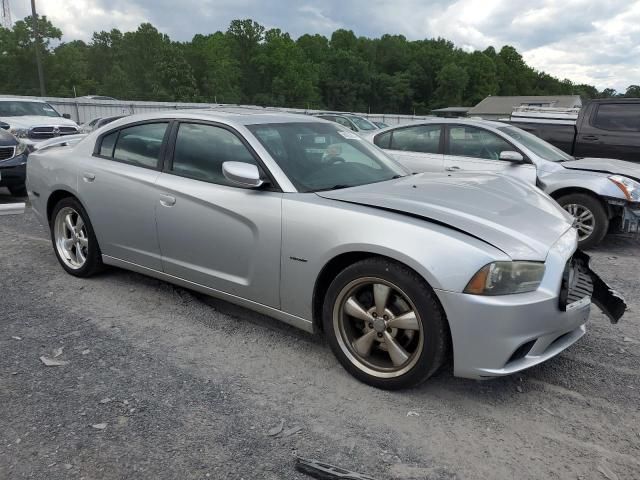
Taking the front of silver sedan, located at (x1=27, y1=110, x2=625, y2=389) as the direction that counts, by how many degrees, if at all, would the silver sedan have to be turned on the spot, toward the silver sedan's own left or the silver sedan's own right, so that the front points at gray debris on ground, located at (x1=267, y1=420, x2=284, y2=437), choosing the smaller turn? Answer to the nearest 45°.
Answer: approximately 45° to the silver sedan's own right

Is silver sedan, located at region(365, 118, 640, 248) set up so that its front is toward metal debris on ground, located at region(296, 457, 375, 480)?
no

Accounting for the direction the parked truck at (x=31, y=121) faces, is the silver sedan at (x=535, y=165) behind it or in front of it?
in front

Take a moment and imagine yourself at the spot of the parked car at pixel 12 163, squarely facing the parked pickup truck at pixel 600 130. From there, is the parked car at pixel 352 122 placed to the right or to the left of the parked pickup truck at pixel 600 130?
left

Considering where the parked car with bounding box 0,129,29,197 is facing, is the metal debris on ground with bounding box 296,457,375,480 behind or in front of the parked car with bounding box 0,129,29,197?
in front

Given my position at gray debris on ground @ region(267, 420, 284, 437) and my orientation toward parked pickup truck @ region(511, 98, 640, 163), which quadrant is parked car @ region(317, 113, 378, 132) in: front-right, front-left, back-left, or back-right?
front-left

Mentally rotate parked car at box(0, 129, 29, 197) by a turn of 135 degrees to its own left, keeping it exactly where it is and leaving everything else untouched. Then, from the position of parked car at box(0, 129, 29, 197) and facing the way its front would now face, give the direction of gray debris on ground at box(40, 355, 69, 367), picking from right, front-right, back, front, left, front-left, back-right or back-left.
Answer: back

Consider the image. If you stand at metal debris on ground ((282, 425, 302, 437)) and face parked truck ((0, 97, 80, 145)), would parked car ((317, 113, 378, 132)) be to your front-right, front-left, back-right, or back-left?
front-right

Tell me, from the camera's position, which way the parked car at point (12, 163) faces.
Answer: facing the viewer and to the right of the viewer

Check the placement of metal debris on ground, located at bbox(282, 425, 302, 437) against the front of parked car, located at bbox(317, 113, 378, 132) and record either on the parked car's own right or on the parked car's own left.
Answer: on the parked car's own right

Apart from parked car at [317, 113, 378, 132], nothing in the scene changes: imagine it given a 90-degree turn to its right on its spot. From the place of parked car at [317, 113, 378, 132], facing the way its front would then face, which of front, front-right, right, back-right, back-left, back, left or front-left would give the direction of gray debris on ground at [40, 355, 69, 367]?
front-left

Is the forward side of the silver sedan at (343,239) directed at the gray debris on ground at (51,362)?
no

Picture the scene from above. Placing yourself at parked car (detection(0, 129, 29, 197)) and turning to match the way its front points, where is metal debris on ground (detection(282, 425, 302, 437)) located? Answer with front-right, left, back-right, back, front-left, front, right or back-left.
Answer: front-right

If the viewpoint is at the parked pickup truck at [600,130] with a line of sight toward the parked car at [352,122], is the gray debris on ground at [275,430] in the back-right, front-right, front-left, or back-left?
back-left

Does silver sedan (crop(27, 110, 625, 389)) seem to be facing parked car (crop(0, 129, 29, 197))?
no

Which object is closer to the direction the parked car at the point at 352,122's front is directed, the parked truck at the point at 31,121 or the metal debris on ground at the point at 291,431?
the metal debris on ground
